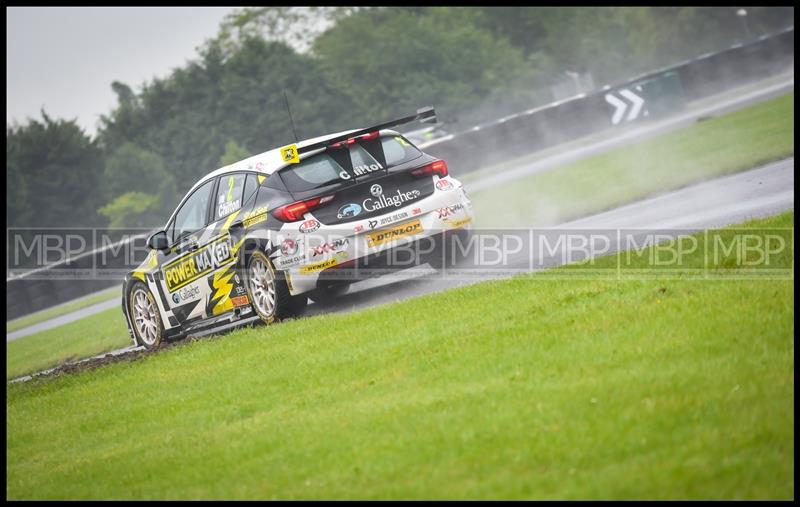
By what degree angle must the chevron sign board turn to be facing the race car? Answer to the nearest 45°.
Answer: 0° — it already faces it

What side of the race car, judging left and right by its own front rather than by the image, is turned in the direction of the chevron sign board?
right

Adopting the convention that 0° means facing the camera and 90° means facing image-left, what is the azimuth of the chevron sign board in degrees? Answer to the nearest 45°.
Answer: approximately 0°

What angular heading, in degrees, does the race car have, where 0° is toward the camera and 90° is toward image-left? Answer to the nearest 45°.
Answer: approximately 135°

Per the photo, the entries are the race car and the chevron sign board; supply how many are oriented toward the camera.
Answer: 1
